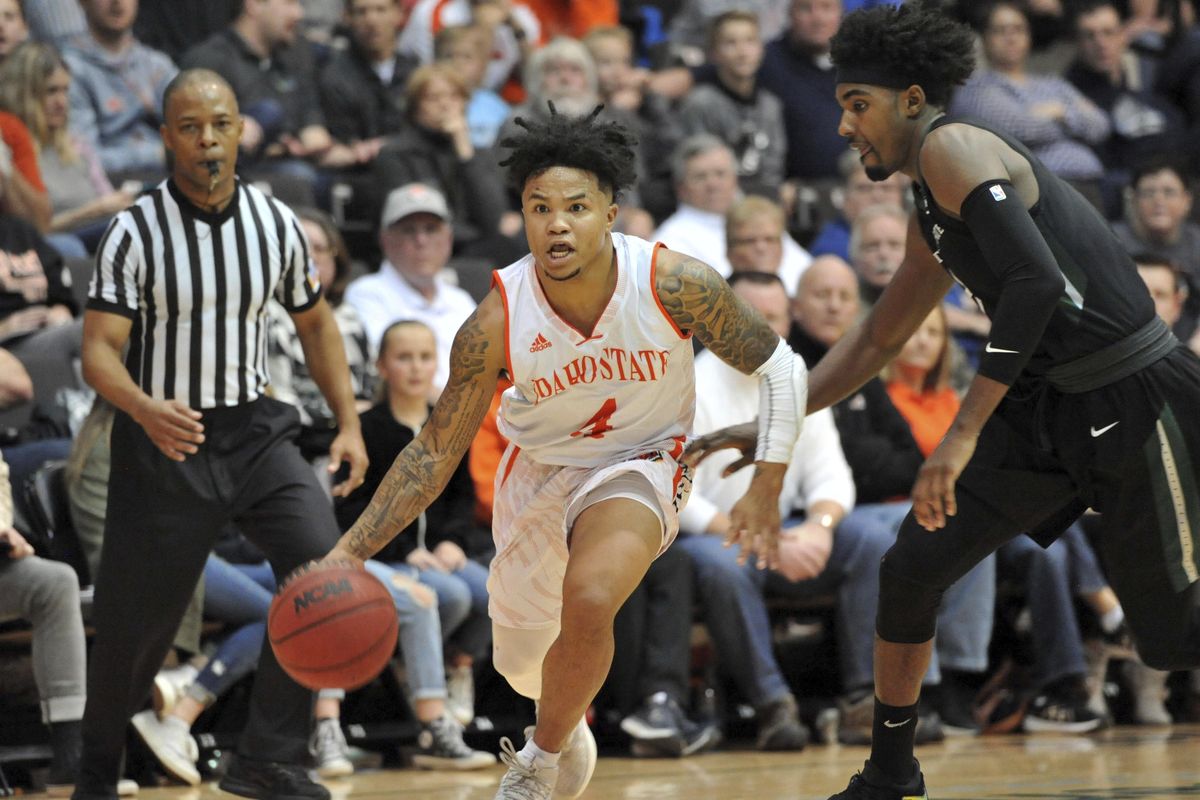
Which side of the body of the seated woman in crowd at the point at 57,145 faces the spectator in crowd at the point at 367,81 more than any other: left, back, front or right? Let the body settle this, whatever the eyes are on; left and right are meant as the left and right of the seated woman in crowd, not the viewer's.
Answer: left

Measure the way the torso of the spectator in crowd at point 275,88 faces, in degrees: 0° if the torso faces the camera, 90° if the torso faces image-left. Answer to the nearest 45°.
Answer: approximately 315°

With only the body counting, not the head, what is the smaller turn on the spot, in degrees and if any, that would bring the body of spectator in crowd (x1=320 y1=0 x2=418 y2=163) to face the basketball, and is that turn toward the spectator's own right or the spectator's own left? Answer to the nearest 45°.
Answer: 0° — they already face it

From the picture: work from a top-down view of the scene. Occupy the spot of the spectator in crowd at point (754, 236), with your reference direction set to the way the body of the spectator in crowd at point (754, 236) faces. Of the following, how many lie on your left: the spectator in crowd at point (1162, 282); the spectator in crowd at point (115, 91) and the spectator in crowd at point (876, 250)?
2

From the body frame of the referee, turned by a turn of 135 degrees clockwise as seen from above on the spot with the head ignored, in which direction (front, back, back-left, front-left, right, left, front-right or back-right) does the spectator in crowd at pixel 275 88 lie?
front-right

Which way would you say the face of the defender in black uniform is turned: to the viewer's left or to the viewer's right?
to the viewer's left

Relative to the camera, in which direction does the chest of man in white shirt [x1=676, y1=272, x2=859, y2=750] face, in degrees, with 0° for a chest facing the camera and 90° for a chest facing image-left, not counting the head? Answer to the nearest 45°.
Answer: approximately 0°

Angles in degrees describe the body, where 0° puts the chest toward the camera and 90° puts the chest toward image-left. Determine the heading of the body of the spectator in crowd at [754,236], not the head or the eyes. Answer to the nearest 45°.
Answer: approximately 0°

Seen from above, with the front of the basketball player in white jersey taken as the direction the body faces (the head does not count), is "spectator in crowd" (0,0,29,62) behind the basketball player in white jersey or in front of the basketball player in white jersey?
behind
